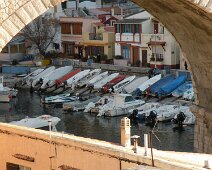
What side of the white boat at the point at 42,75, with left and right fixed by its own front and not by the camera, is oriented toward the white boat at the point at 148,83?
right

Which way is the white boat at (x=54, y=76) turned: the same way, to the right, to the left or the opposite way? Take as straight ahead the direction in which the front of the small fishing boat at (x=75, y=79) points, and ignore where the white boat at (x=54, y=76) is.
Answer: the same way

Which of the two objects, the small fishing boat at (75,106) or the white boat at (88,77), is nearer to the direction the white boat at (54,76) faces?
the white boat

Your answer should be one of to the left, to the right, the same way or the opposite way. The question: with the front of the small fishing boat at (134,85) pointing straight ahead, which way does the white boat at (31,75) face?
the same way

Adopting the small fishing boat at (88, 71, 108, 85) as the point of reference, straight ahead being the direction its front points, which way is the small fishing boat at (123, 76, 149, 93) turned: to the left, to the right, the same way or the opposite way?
the same way

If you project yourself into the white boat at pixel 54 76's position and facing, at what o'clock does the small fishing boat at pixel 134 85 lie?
The small fishing boat is roughly at 3 o'clock from the white boat.

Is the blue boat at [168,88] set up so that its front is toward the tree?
no

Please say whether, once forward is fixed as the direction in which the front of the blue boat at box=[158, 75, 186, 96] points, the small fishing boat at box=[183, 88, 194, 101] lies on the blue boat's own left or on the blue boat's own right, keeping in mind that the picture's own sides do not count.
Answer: on the blue boat's own right

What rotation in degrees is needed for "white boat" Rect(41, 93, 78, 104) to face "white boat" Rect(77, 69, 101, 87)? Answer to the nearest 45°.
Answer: approximately 45° to its left

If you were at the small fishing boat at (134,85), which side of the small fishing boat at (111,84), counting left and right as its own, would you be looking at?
right

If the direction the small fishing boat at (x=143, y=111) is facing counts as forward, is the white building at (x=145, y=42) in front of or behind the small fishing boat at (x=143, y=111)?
in front

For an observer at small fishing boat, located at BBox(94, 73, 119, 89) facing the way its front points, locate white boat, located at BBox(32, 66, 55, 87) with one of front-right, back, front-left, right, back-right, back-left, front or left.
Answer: left

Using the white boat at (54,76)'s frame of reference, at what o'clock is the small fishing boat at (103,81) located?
The small fishing boat is roughly at 3 o'clock from the white boat.

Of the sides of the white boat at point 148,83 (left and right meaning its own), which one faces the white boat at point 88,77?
left

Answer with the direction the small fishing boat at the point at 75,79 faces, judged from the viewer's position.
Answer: facing away from the viewer and to the right of the viewer
